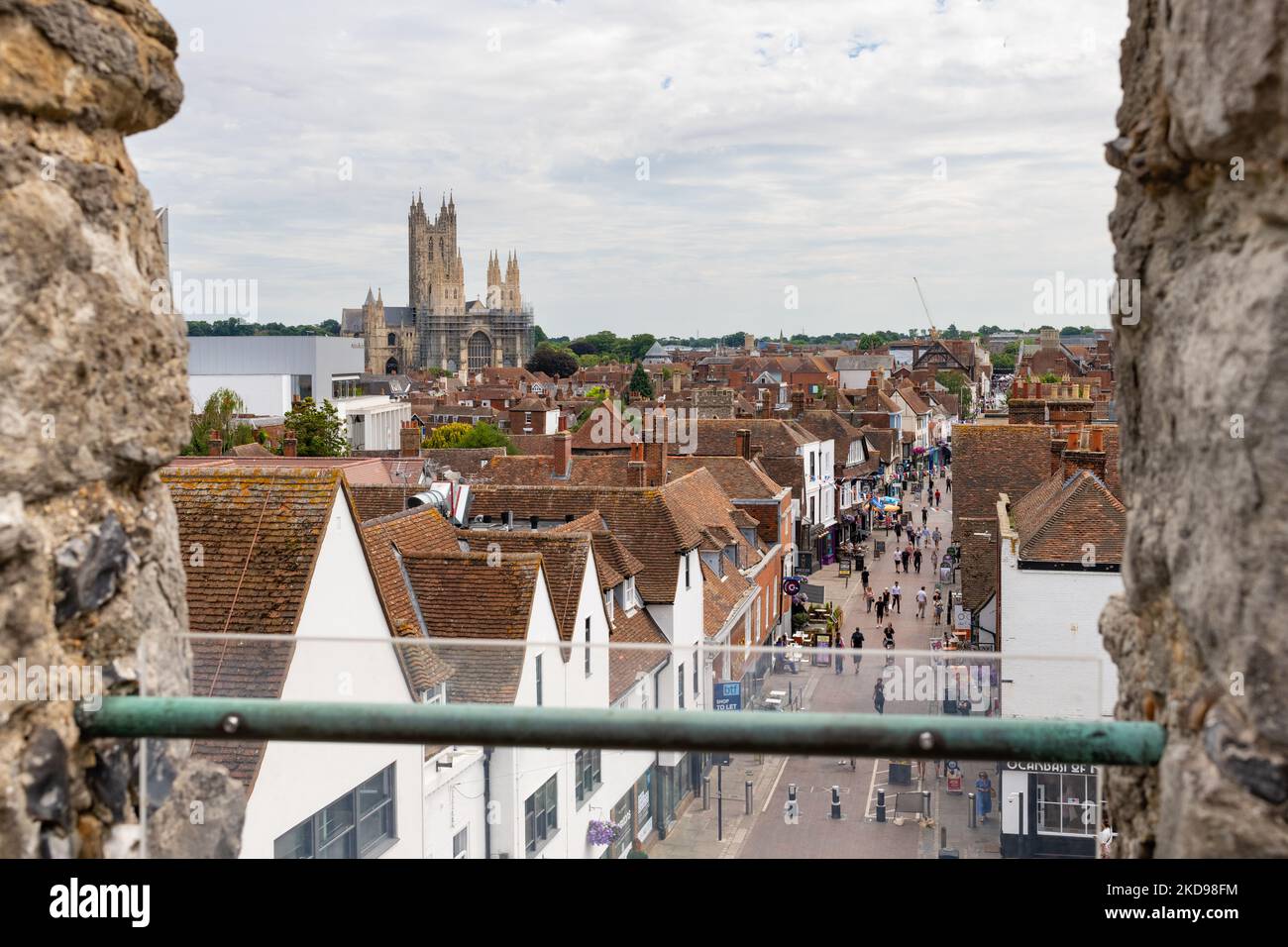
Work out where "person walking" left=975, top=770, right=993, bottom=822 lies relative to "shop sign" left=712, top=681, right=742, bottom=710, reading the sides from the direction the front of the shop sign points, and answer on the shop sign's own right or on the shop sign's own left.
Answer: on the shop sign's own left

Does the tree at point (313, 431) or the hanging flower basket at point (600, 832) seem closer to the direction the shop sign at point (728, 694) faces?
the hanging flower basket

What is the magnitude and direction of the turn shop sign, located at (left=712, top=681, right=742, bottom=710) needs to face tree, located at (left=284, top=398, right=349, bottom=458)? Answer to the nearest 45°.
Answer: approximately 180°

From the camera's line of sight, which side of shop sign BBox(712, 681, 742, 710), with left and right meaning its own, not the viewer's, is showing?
front

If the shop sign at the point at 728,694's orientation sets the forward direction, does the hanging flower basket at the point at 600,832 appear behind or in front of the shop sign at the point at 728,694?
in front

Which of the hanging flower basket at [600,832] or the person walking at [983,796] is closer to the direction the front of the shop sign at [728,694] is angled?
the hanging flower basket
